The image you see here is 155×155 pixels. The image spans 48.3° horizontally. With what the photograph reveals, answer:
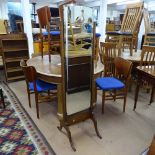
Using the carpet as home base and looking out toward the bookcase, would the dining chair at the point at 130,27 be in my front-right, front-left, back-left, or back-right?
front-right

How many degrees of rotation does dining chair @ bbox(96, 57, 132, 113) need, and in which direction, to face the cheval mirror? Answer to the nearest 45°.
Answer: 0° — it already faces it

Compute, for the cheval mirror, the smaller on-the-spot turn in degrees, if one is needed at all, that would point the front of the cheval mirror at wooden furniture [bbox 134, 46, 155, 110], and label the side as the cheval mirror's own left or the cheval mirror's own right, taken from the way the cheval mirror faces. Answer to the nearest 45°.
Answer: approximately 90° to the cheval mirror's own left

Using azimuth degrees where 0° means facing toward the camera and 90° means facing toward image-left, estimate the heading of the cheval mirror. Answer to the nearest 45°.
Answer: approximately 315°

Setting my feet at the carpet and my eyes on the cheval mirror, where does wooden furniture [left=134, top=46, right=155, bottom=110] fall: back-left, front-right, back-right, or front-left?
front-left

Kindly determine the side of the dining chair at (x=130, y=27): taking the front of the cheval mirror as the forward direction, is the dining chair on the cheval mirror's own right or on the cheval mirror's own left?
on the cheval mirror's own left

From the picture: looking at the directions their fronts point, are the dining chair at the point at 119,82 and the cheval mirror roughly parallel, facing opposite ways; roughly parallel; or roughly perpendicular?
roughly perpendicular

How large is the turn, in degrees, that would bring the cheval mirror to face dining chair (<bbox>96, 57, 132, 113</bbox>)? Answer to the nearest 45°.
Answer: approximately 90° to its left

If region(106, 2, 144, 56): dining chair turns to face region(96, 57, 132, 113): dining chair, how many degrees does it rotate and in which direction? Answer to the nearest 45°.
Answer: approximately 45° to its left

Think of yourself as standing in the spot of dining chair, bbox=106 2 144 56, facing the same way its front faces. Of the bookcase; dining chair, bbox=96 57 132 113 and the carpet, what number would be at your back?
0

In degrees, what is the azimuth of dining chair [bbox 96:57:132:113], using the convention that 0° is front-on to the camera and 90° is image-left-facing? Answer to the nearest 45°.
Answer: approximately 45°

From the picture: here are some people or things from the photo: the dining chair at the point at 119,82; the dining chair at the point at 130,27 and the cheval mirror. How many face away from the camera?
0

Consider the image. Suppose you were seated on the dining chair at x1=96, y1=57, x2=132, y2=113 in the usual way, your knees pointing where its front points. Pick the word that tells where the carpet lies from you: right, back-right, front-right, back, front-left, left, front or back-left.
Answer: front

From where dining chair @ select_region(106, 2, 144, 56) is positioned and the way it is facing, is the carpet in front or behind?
in front
